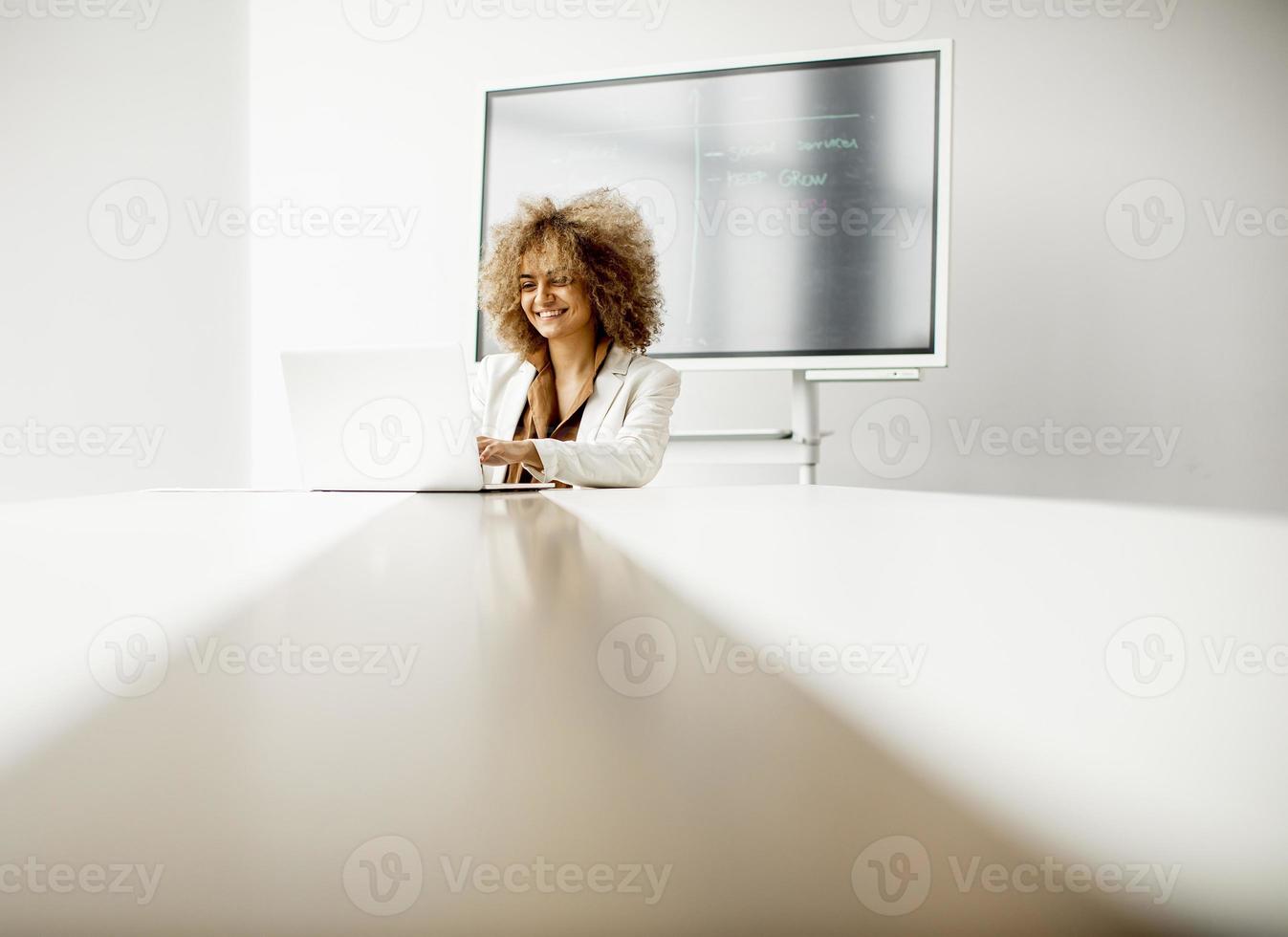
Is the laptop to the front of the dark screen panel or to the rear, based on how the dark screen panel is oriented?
to the front

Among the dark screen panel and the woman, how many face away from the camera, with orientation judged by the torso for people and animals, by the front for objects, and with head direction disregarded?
0

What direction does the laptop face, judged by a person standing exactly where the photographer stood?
facing away from the viewer and to the right of the viewer

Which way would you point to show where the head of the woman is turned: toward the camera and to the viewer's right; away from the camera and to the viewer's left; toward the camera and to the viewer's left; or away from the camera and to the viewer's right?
toward the camera and to the viewer's left

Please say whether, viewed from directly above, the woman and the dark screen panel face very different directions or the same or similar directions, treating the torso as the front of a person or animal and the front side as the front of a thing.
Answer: same or similar directions

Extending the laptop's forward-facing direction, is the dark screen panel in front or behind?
in front

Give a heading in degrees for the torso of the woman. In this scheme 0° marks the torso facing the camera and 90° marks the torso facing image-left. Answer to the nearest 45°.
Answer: approximately 45°

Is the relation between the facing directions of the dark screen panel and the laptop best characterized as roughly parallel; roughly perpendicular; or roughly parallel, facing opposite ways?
roughly parallel, facing opposite ways
